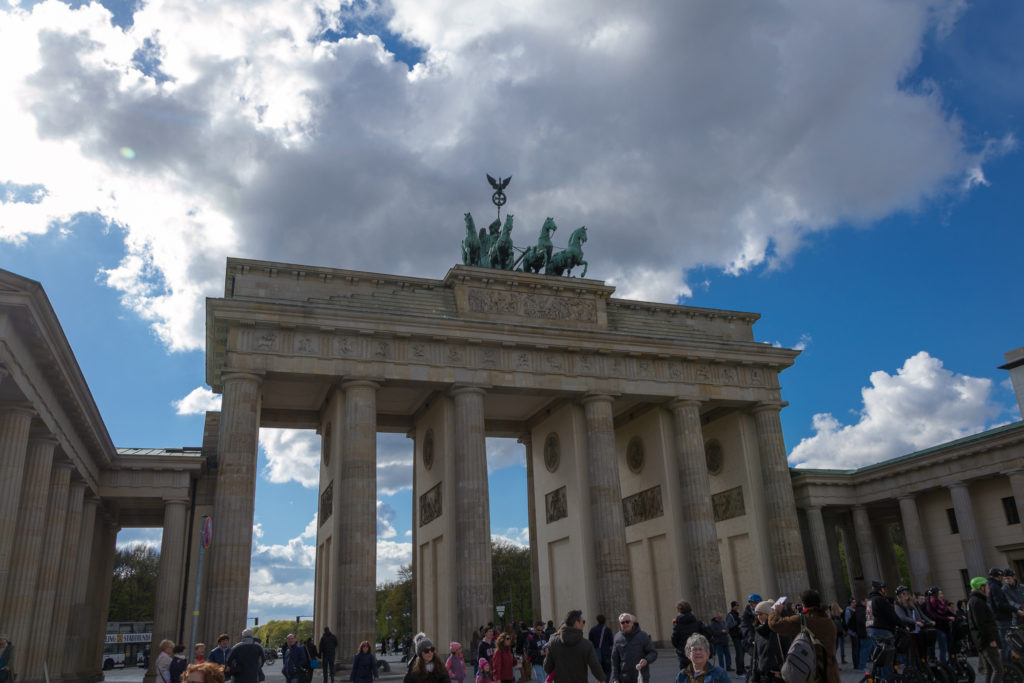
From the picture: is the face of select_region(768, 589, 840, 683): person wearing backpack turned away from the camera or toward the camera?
away from the camera

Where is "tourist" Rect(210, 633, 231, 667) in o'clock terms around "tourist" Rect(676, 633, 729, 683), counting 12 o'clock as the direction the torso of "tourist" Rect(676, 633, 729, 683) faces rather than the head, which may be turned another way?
"tourist" Rect(210, 633, 231, 667) is roughly at 4 o'clock from "tourist" Rect(676, 633, 729, 683).

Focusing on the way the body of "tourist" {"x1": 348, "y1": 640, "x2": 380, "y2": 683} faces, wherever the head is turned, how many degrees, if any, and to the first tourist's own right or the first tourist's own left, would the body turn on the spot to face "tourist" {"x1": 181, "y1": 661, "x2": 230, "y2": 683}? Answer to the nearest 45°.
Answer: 0° — they already face them

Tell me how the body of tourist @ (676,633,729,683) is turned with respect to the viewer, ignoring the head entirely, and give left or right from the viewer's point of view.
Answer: facing the viewer

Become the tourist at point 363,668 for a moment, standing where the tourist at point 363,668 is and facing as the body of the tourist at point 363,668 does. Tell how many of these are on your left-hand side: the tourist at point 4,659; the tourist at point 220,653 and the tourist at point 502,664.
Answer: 1

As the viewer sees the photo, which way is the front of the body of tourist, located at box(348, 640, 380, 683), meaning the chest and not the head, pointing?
toward the camera
